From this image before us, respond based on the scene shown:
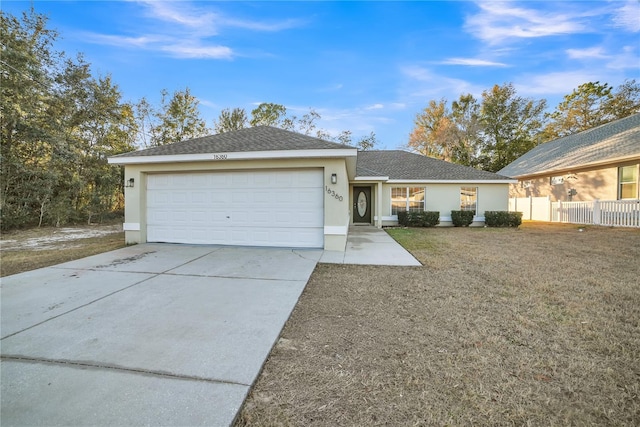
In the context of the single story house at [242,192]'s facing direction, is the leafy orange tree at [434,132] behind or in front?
behind

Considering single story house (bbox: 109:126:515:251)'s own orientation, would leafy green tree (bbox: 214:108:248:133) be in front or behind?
behind

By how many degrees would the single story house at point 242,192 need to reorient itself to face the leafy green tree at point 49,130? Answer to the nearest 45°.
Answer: approximately 135° to its right

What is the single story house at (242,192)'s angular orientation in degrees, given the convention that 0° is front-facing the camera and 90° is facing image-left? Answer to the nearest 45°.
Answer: approximately 0°

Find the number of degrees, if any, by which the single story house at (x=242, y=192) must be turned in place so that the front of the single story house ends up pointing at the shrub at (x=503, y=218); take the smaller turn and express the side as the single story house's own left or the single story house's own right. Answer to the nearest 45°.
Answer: approximately 135° to the single story house's own left

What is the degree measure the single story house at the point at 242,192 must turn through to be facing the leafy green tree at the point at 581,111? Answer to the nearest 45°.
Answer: approximately 135° to its left

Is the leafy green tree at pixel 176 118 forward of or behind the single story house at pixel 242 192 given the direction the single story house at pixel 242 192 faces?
behind

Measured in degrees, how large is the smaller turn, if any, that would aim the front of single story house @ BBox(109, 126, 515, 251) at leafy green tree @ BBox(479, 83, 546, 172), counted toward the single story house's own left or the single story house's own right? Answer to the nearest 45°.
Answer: approximately 135° to the single story house's own left

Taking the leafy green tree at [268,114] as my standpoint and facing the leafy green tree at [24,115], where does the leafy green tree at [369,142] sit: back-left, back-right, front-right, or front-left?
back-left

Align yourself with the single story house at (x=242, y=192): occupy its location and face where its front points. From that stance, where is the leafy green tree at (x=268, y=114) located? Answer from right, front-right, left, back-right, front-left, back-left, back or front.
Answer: back
